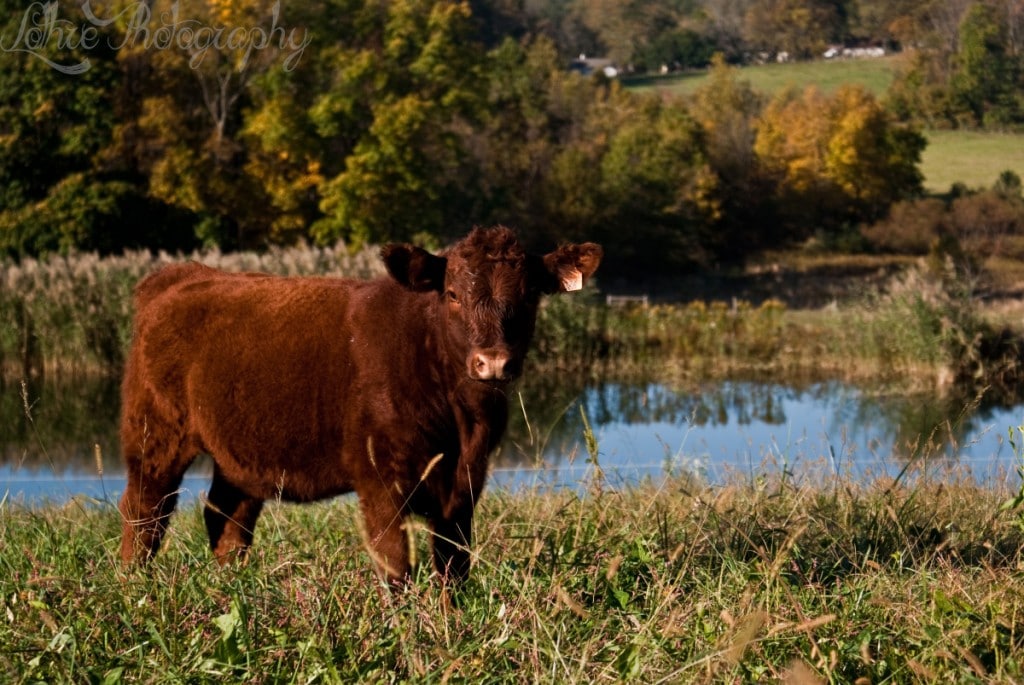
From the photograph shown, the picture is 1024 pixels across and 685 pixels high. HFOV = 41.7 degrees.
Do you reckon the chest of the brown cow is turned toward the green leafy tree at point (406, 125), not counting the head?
no

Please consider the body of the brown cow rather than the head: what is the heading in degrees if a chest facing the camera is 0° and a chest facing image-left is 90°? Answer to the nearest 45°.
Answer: approximately 315°
